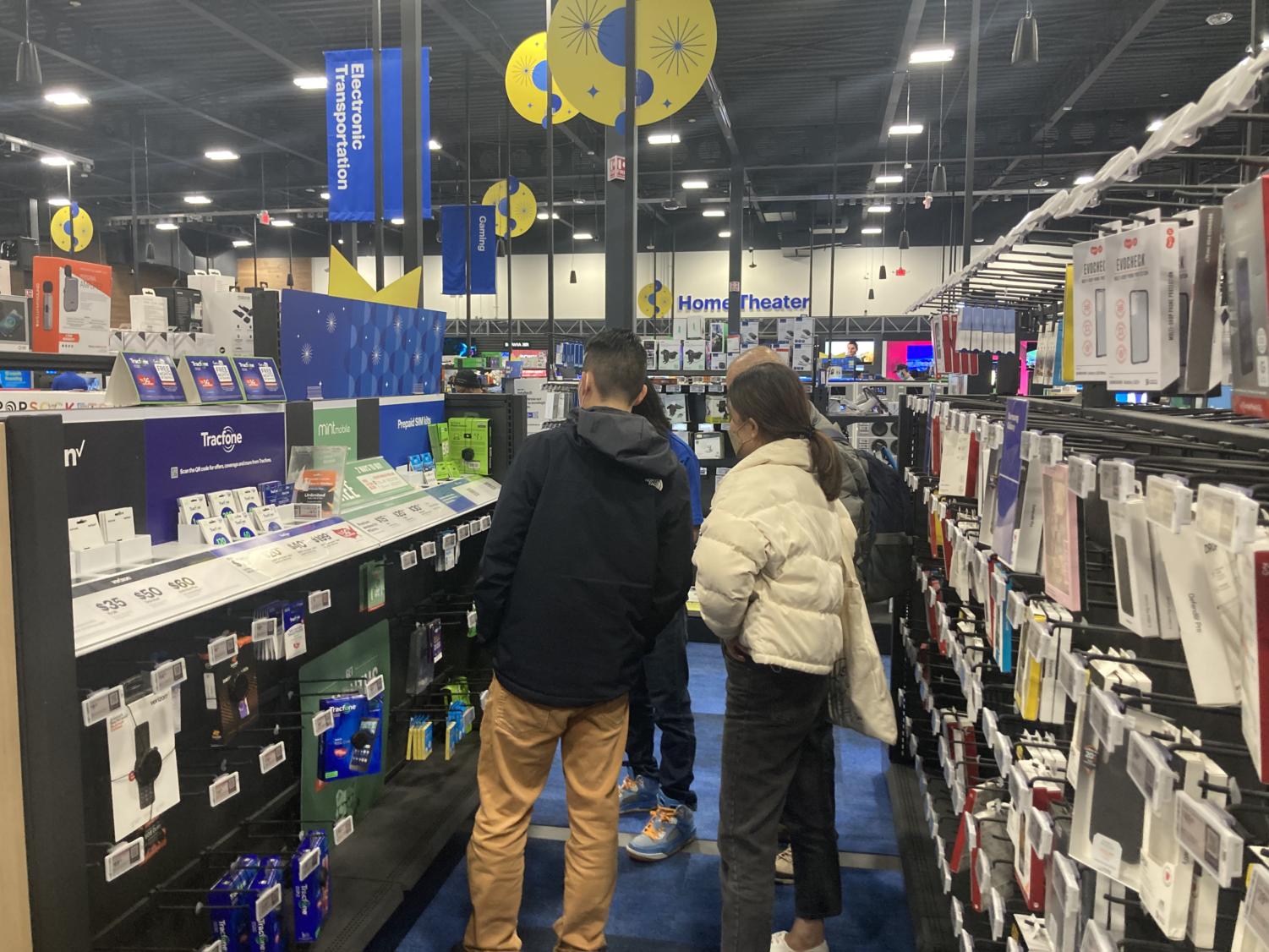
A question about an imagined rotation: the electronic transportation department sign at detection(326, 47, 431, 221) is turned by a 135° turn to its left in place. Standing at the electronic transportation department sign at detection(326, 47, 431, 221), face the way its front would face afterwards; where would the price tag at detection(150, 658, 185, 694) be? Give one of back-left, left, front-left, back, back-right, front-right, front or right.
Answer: back-right

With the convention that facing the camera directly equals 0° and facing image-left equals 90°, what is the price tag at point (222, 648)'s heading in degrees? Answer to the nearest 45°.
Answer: approximately 315°

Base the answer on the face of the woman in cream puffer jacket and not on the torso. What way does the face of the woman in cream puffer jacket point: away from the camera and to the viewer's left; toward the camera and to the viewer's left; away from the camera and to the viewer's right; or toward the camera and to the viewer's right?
away from the camera and to the viewer's left

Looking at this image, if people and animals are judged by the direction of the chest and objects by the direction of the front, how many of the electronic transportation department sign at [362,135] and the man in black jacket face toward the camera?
1

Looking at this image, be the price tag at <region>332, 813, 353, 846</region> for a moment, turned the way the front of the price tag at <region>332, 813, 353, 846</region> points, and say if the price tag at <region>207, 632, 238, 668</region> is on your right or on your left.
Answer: on your right

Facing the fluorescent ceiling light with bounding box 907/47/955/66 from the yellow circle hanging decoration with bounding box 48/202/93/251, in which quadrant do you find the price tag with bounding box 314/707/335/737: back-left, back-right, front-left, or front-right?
front-right

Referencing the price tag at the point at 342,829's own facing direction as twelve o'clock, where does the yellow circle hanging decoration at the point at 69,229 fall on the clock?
The yellow circle hanging decoration is roughly at 7 o'clock from the price tag.

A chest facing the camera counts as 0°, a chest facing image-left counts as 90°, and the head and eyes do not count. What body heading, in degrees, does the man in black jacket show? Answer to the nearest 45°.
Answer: approximately 180°

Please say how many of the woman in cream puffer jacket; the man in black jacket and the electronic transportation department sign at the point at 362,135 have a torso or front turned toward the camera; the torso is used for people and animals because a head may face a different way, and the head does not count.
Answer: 1

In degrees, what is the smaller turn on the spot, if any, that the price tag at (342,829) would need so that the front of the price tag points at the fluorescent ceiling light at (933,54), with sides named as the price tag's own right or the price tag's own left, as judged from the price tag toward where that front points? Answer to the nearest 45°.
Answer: approximately 90° to the price tag's own left

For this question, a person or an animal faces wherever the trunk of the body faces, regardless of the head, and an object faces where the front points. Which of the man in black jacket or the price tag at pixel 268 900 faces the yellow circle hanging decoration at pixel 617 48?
the man in black jacket

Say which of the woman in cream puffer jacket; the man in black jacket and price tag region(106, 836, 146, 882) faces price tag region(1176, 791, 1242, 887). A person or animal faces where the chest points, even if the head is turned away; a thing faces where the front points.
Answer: price tag region(106, 836, 146, 882)

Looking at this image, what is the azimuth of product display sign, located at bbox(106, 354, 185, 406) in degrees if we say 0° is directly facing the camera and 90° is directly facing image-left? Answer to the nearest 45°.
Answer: approximately 315°

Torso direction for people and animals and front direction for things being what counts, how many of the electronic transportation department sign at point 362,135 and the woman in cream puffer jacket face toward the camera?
1
